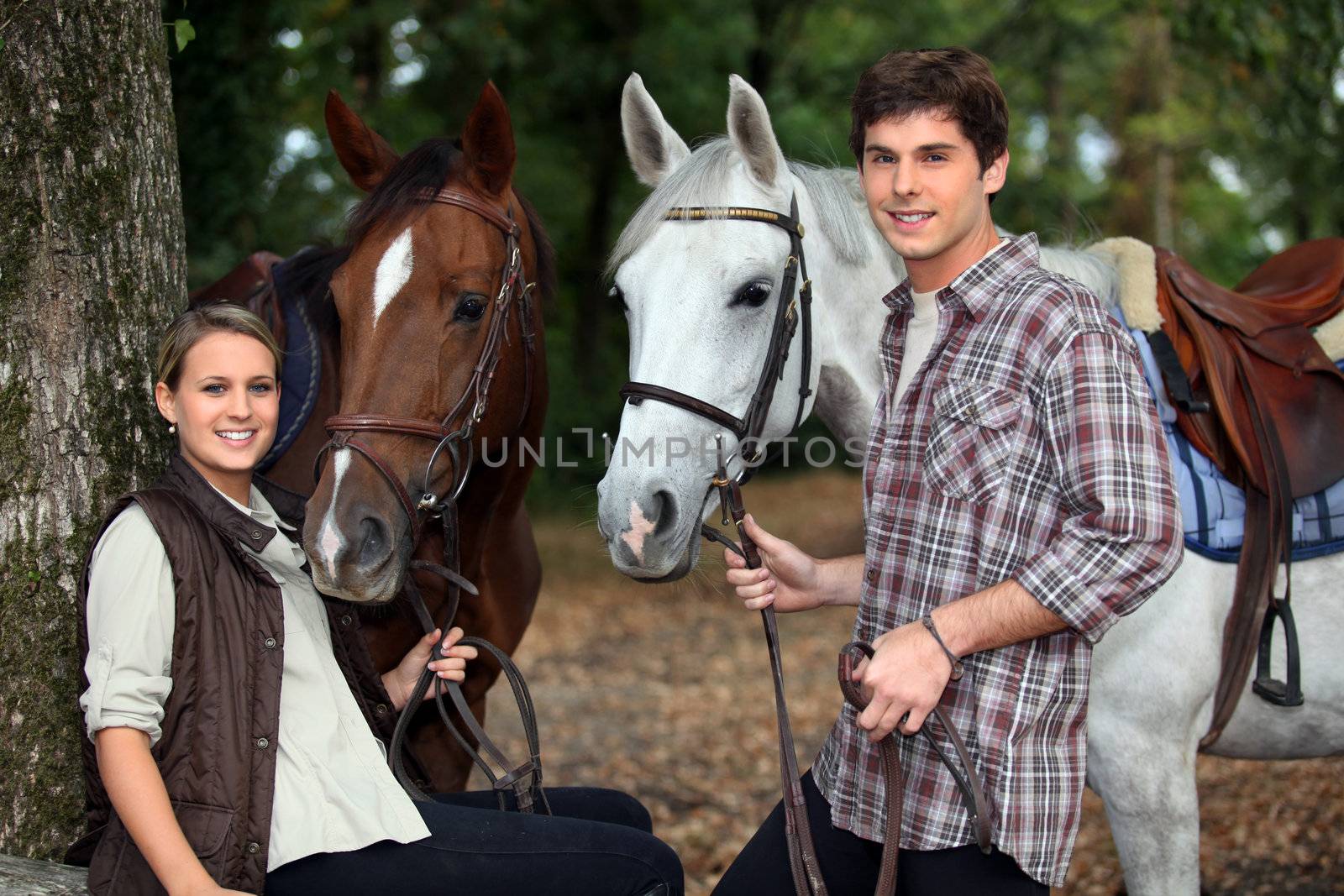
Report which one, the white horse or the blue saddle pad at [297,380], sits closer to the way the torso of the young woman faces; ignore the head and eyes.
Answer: the white horse

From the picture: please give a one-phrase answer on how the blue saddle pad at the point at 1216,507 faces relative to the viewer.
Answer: facing to the left of the viewer

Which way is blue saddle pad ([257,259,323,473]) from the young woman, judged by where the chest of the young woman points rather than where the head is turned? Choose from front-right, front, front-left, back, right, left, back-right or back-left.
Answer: back-left

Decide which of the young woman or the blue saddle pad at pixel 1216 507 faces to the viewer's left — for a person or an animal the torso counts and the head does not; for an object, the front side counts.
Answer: the blue saddle pad

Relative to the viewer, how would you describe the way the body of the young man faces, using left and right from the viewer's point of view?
facing the viewer and to the left of the viewer

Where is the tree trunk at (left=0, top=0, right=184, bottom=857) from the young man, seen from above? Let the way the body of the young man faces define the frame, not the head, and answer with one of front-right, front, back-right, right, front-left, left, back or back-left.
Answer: front-right

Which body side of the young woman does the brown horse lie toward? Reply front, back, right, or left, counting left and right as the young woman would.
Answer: left

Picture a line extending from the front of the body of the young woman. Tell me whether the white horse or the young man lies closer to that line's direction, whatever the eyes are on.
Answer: the young man

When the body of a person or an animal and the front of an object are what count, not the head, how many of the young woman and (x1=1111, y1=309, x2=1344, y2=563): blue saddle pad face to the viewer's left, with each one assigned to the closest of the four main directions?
1

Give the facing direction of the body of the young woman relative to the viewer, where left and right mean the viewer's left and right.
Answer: facing the viewer and to the right of the viewer
